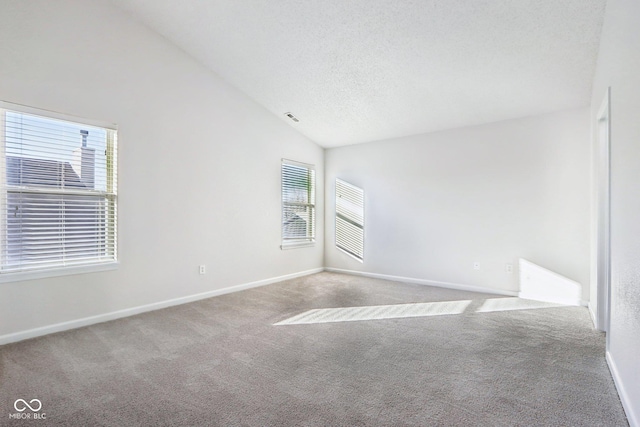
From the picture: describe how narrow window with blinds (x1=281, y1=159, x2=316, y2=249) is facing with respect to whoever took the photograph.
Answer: facing the viewer and to the right of the viewer

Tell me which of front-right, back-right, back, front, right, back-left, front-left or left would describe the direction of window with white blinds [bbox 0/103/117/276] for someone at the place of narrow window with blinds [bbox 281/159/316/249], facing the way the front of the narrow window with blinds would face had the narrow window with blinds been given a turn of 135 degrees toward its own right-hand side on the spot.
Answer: front-left
